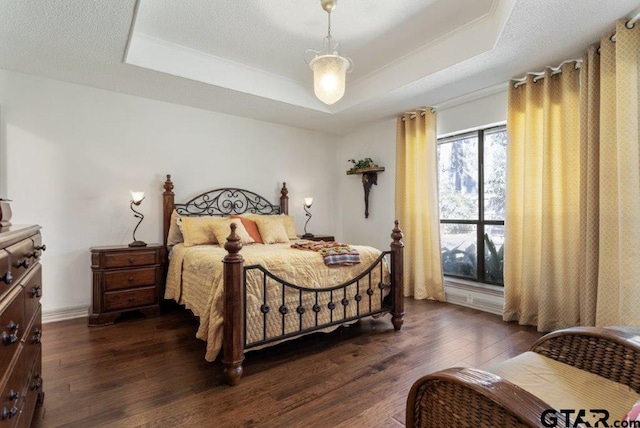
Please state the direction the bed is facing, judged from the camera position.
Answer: facing the viewer and to the right of the viewer

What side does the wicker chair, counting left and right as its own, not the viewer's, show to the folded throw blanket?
front

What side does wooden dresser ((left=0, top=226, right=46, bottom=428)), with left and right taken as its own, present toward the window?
front

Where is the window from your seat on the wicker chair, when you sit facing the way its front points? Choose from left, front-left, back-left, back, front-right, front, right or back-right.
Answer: front-right

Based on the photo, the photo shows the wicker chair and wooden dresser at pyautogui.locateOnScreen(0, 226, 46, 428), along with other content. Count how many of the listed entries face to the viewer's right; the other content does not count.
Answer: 1

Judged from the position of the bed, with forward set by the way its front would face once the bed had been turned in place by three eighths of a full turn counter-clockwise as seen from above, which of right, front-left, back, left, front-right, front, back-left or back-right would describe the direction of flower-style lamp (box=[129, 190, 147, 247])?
front-left

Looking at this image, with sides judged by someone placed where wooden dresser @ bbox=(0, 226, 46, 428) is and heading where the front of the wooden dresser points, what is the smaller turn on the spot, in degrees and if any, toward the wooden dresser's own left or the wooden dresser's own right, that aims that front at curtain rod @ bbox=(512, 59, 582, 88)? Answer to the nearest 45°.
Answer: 0° — it already faces it

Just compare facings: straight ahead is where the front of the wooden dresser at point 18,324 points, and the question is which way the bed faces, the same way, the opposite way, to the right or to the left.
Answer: to the right

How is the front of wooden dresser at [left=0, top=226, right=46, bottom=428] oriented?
to the viewer's right

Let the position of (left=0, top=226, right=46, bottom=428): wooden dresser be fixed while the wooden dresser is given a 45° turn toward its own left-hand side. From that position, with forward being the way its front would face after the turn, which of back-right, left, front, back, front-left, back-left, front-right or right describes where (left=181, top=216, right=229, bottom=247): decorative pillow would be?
front
